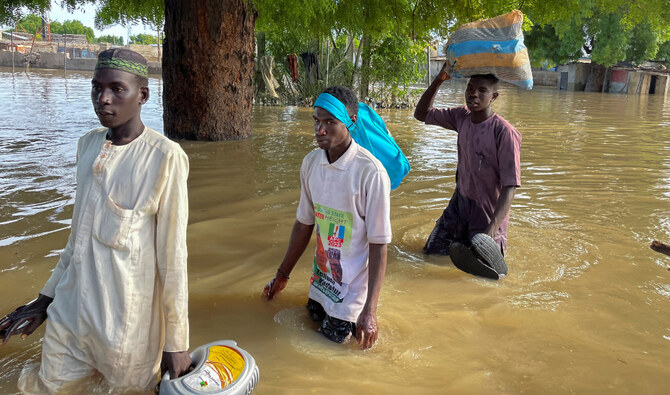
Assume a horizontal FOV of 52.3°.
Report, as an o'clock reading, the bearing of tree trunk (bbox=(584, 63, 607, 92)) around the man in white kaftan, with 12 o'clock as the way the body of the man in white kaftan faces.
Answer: The tree trunk is roughly at 6 o'clock from the man in white kaftan.

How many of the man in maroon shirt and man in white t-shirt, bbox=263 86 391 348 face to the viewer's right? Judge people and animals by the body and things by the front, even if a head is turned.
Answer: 0

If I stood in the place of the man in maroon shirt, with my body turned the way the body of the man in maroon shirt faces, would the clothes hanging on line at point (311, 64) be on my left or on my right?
on my right

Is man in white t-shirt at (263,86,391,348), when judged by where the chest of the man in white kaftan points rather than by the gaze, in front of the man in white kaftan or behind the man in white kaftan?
behind

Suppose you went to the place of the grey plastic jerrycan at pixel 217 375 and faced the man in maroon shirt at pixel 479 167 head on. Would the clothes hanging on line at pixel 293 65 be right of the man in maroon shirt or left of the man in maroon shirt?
left

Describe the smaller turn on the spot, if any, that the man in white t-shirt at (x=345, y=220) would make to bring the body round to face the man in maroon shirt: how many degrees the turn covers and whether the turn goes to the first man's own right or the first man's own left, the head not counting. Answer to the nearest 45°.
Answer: approximately 180°

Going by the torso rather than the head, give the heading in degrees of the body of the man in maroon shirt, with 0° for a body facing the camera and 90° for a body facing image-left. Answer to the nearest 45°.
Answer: approximately 45°

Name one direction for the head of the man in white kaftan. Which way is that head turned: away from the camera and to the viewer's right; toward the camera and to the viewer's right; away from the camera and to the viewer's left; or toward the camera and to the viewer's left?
toward the camera and to the viewer's left

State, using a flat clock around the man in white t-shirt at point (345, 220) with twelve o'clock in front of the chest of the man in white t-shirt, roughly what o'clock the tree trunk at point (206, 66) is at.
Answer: The tree trunk is roughly at 4 o'clock from the man in white t-shirt.

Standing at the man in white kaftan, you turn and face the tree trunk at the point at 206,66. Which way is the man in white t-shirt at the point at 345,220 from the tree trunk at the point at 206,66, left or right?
right

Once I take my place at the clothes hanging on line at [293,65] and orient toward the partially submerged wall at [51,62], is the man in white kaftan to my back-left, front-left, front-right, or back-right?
back-left

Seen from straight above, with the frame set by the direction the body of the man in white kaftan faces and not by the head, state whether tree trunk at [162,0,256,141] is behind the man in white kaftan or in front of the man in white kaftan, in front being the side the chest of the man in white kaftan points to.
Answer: behind

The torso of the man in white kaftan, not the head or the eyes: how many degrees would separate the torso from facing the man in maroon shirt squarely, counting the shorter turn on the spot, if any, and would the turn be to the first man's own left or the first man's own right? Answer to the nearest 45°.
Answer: approximately 180°
